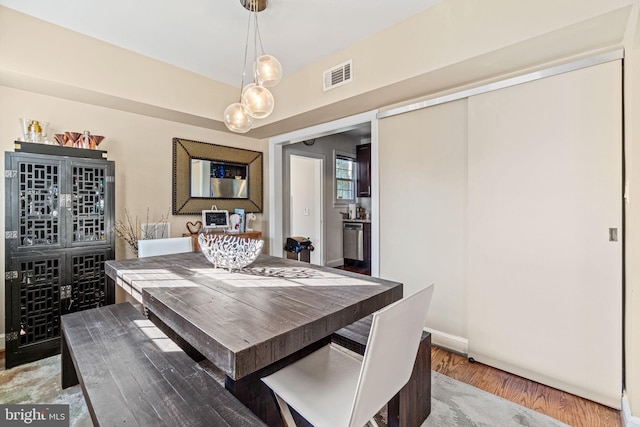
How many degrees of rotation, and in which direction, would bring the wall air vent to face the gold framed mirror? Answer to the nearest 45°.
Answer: approximately 90° to its right

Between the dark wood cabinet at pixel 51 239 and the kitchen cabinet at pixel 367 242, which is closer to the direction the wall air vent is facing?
the dark wood cabinet

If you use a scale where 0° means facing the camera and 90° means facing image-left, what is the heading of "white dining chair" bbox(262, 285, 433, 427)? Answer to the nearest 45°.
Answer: approximately 135°

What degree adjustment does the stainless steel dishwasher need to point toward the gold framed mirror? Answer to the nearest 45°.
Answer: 0° — it already faces it

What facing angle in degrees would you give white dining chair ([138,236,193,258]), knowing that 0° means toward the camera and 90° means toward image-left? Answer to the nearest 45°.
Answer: approximately 315°

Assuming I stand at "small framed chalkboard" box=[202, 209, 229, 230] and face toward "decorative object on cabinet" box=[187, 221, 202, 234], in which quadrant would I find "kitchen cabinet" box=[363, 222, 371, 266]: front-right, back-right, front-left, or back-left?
back-right

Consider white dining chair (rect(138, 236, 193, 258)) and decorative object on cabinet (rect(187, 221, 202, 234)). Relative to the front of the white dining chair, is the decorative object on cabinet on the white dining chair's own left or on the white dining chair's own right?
on the white dining chair's own left

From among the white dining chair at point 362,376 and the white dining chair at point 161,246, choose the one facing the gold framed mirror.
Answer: the white dining chair at point 362,376
